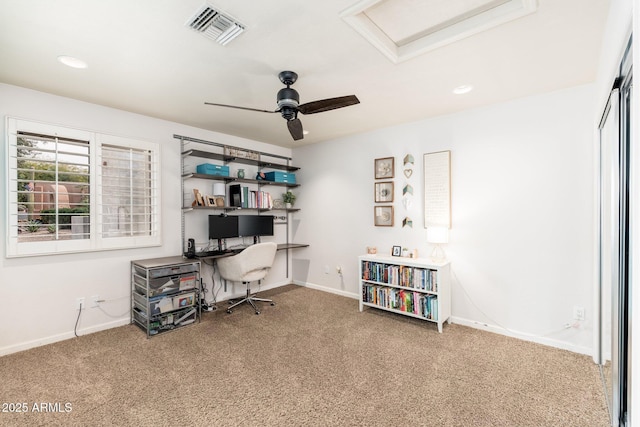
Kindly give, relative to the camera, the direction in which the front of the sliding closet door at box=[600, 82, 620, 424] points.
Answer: facing to the left of the viewer

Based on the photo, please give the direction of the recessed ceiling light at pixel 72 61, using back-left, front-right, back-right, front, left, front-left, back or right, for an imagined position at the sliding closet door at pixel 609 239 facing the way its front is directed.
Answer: front-left

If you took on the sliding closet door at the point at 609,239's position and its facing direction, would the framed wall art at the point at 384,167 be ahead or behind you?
ahead

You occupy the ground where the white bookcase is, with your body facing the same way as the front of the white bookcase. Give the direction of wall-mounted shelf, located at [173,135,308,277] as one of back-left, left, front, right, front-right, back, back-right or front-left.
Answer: front-right

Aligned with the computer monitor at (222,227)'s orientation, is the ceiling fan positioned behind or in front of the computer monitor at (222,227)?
in front

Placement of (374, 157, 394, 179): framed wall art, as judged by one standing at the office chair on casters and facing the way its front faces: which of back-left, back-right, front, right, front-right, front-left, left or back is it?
back-right

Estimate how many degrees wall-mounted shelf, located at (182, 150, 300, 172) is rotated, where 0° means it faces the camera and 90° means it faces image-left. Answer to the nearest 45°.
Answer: approximately 315°

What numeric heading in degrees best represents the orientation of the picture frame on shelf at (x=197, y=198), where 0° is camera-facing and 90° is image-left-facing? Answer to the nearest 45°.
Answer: approximately 315°

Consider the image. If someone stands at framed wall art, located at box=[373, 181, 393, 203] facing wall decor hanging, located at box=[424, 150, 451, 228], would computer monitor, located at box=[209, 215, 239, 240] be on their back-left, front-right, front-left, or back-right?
back-right

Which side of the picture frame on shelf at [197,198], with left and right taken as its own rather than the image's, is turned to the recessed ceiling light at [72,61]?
right

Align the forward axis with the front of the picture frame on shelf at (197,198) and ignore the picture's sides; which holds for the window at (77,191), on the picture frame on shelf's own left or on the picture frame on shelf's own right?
on the picture frame on shelf's own right
